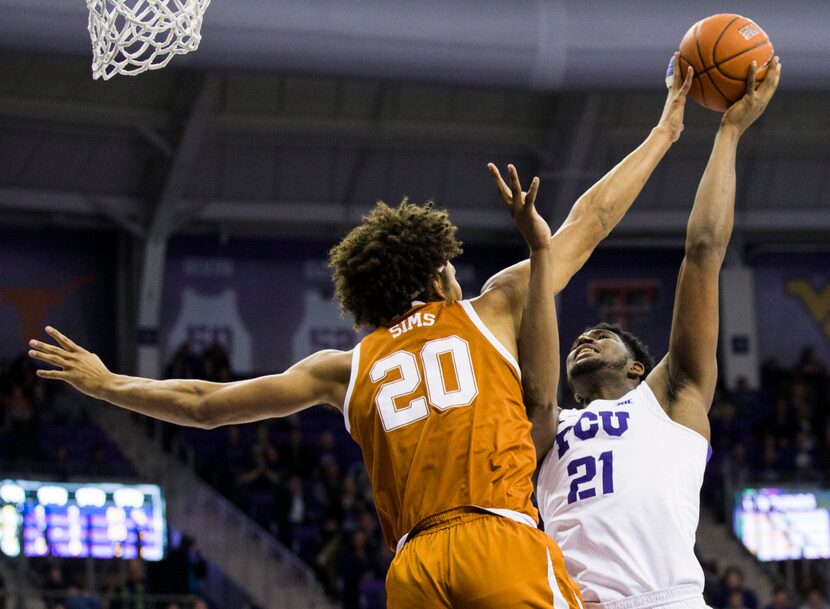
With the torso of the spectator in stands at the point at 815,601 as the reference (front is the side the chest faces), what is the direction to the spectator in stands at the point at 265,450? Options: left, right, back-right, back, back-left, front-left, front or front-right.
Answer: right

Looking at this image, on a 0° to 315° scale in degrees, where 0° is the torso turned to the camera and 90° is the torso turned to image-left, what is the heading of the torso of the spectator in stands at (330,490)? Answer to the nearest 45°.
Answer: approximately 315°

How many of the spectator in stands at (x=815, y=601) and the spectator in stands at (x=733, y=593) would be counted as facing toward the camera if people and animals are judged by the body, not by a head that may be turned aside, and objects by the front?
2

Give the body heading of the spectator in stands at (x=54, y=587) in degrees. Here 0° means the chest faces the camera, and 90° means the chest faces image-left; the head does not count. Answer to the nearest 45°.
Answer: approximately 0°

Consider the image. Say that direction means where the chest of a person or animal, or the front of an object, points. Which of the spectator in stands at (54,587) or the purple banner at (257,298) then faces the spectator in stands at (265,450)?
the purple banner

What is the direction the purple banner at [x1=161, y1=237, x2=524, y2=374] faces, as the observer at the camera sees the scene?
facing the viewer

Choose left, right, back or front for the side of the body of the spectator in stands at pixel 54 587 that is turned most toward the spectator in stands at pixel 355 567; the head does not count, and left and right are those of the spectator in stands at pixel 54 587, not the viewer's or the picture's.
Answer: left

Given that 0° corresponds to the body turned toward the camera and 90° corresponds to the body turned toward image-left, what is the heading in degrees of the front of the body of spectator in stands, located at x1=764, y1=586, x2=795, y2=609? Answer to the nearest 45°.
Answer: approximately 0°

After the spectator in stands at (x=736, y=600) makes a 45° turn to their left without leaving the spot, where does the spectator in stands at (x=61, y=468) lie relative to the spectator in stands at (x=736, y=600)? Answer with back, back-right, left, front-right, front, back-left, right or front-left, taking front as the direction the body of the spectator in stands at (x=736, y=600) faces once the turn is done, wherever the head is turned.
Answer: back-right
